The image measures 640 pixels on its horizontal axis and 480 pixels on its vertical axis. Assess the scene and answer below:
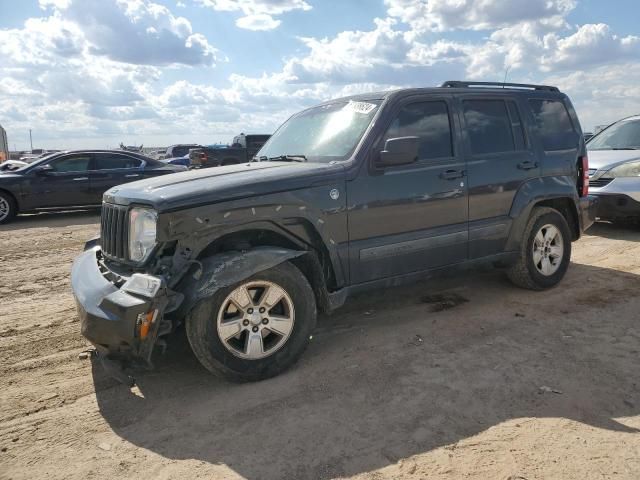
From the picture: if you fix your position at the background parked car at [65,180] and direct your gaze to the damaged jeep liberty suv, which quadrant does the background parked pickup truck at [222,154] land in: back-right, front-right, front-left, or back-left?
back-left

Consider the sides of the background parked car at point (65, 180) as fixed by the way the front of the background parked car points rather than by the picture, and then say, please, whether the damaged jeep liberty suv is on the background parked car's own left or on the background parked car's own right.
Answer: on the background parked car's own left

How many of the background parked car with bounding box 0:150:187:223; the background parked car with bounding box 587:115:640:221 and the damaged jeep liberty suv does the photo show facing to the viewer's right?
0

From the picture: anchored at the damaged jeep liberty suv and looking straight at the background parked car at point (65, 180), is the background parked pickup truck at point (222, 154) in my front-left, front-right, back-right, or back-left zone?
front-right

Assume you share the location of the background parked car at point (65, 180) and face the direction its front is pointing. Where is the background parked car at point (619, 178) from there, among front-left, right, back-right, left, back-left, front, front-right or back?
back-left

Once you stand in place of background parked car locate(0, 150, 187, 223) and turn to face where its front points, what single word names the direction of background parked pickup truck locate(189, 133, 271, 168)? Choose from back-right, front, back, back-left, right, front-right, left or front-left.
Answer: back-right

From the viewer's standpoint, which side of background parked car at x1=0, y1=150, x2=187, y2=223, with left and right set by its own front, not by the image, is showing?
left

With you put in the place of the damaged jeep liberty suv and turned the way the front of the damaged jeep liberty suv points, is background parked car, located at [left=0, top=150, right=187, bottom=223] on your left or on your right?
on your right

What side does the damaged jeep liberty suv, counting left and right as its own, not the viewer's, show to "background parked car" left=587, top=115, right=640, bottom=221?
back

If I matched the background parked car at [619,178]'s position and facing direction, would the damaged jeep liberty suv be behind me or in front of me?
in front

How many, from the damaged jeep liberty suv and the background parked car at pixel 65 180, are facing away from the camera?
0

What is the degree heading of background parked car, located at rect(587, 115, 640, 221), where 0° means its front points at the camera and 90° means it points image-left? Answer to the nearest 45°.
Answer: approximately 45°

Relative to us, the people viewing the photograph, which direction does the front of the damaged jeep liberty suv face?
facing the viewer and to the left of the viewer
